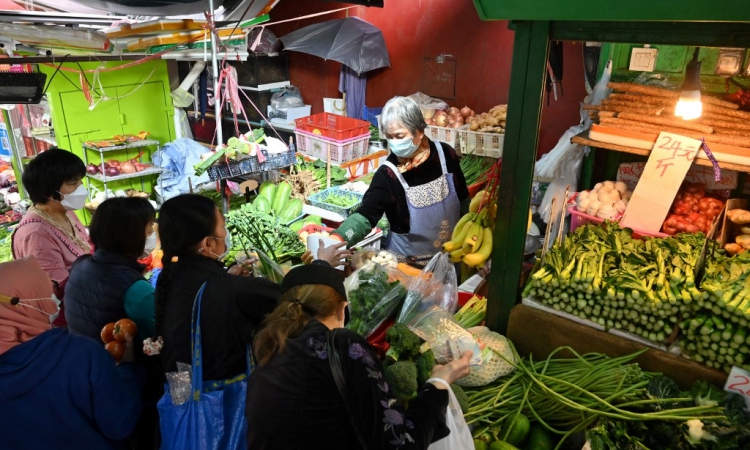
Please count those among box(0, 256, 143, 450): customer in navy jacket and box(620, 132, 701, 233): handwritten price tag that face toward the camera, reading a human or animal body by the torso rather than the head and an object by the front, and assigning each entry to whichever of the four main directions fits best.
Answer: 1

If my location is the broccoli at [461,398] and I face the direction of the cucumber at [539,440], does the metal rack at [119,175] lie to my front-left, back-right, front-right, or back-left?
back-left

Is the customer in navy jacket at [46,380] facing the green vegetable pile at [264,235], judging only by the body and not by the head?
yes

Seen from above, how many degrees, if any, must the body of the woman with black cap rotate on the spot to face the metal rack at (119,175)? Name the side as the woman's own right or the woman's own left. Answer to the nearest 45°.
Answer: approximately 90° to the woman's own left

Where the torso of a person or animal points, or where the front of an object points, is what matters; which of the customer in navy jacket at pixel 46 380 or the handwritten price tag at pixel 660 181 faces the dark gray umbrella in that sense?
the customer in navy jacket

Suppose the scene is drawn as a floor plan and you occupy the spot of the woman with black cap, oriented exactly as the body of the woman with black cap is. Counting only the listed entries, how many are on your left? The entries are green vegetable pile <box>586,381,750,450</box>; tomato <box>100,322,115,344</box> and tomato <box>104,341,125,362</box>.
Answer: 2

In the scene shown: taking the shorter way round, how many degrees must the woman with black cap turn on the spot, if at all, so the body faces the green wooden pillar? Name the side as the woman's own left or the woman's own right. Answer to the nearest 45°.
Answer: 0° — they already face it

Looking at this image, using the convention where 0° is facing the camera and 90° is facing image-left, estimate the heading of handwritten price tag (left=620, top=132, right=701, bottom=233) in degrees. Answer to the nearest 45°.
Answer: approximately 0°

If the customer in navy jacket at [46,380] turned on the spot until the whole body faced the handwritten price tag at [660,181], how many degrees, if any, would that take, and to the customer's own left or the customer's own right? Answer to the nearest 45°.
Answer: approximately 45° to the customer's own right

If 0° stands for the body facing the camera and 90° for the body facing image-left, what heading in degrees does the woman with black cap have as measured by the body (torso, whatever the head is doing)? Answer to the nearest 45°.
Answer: approximately 225°

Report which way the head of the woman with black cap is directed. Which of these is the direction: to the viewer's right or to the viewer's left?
to the viewer's right
